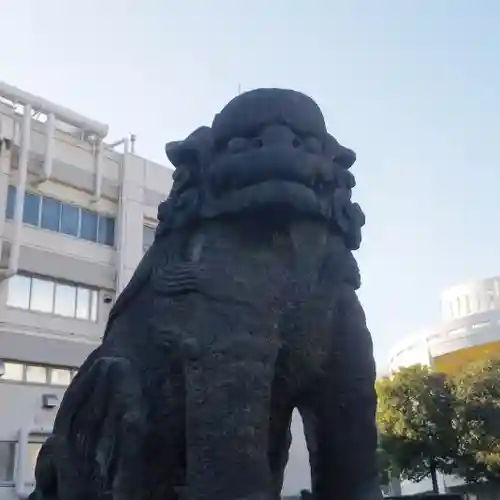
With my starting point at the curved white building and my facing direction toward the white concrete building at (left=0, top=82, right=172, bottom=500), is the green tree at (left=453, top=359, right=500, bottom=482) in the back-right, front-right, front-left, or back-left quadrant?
front-left

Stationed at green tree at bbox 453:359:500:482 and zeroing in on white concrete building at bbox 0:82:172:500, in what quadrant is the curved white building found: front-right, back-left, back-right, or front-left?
back-right

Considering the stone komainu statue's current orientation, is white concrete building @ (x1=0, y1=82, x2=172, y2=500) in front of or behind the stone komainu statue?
behind

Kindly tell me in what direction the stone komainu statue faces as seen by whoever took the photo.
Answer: facing the viewer and to the right of the viewer

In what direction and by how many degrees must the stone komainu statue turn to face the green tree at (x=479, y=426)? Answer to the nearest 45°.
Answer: approximately 135° to its left

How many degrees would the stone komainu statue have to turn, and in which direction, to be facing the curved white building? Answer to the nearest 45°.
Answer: approximately 135° to its left

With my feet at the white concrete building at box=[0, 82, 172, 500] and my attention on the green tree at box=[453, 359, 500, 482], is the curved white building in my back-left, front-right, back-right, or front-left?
front-left

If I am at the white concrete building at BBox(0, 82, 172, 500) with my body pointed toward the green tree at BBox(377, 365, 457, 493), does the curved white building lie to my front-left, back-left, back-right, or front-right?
front-left

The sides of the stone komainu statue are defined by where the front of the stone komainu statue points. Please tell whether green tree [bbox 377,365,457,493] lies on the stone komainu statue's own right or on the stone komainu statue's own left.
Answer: on the stone komainu statue's own left
